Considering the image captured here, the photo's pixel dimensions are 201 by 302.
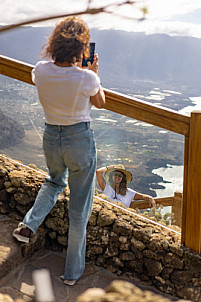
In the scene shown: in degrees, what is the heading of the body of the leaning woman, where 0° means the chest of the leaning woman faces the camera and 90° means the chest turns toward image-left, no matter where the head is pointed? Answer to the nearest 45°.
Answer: approximately 0°
